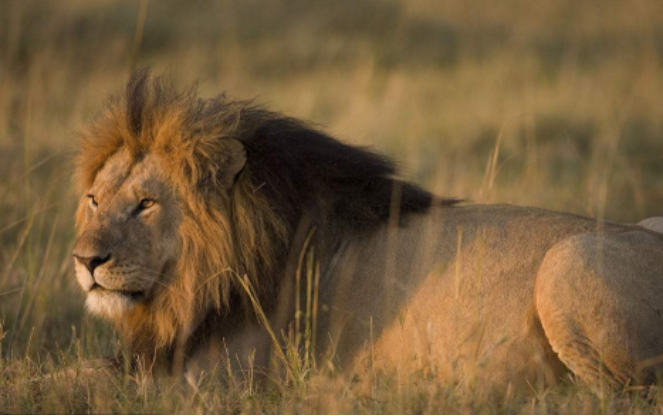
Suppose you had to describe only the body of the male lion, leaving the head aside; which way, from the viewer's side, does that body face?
to the viewer's left
